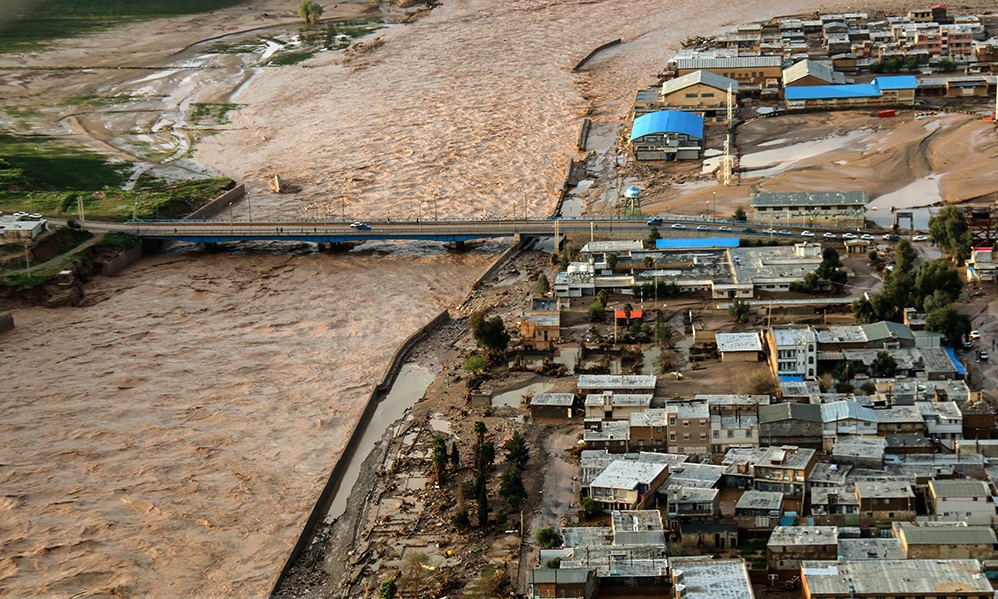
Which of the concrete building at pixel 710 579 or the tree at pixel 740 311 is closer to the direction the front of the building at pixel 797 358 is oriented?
the concrete building

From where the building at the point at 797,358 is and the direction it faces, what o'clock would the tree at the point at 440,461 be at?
The tree is roughly at 2 o'clock from the building.

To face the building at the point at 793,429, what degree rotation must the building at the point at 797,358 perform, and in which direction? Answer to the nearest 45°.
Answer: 0° — it already faces it

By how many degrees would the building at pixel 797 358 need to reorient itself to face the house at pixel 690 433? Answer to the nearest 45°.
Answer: approximately 45° to its right

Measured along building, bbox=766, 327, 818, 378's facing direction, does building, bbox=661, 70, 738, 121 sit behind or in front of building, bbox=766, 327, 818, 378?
behind

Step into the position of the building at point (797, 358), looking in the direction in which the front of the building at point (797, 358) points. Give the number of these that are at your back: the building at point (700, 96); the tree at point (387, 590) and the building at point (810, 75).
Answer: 2

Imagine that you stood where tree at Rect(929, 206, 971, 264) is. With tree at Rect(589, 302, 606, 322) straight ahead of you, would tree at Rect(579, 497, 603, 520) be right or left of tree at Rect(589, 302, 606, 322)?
left

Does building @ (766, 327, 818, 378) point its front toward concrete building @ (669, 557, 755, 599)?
yes

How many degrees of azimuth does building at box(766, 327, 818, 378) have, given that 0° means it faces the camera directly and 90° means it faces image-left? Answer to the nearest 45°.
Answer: approximately 0°

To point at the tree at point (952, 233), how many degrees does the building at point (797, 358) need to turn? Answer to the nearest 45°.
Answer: approximately 135° to its left

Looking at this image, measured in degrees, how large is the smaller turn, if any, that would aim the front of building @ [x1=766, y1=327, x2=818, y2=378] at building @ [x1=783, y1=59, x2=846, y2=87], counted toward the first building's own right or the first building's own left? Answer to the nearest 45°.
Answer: approximately 180°

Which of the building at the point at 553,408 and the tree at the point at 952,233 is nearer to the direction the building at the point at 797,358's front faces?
the building
